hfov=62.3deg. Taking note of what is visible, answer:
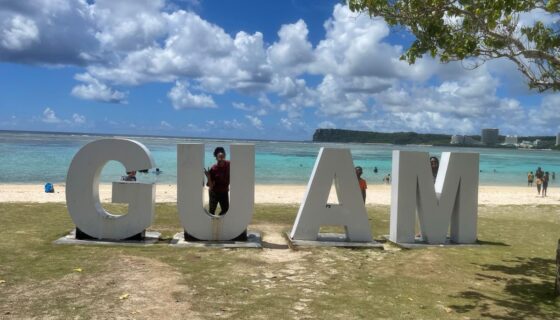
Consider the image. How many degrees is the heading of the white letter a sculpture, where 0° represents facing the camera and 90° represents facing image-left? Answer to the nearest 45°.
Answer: approximately 0°

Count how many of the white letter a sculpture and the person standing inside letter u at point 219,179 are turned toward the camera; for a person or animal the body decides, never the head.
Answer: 2

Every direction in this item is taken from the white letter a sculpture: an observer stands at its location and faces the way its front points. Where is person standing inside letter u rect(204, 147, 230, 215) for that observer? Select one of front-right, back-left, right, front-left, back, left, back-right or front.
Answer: right

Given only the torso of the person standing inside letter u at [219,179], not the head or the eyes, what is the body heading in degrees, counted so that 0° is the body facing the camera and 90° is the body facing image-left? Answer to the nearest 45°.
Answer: approximately 0°

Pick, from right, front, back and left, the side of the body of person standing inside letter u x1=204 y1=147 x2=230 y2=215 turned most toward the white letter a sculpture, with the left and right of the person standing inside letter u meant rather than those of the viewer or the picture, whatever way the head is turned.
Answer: left
